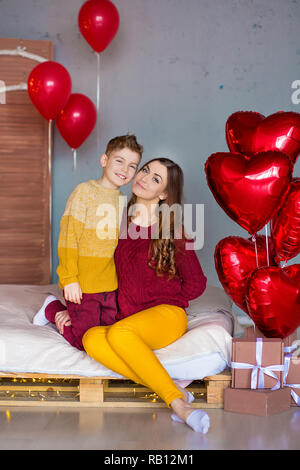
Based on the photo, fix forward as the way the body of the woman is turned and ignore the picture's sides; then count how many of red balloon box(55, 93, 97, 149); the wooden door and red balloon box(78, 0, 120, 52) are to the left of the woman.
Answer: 0

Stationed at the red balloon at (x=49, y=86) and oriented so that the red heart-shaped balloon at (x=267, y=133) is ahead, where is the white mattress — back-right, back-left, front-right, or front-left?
front-right

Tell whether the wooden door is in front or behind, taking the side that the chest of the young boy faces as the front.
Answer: behind

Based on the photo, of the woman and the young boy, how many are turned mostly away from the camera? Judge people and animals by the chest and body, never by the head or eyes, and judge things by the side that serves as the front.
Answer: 0

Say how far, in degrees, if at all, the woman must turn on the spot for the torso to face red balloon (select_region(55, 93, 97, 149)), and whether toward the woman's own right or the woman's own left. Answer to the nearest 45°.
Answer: approximately 135° to the woman's own right

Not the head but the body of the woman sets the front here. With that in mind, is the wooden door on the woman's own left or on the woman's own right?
on the woman's own right

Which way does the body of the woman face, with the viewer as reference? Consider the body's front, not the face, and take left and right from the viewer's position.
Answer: facing the viewer and to the left of the viewer

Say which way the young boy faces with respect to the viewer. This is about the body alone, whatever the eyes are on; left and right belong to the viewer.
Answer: facing the viewer and to the right of the viewer
